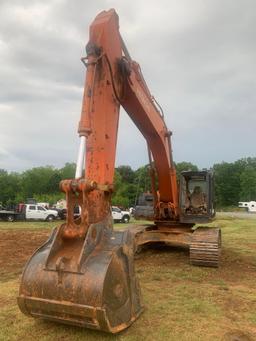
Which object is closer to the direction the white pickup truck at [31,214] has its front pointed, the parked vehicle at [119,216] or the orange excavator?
the parked vehicle

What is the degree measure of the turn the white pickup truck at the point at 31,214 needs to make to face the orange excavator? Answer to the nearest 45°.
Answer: approximately 90° to its right

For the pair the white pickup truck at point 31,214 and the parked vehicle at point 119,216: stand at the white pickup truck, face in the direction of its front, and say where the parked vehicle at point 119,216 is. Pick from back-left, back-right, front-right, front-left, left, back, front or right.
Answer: front

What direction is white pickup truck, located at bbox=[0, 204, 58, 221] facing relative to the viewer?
to the viewer's right
